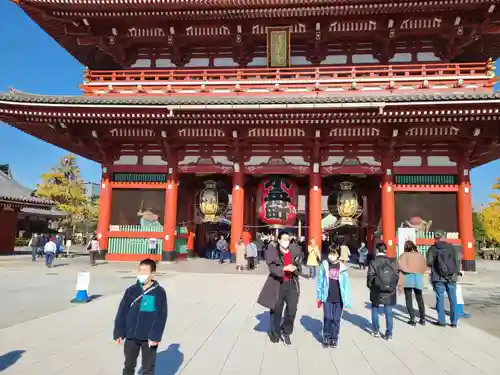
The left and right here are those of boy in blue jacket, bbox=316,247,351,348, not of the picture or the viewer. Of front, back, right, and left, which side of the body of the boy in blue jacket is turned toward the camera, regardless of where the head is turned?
front

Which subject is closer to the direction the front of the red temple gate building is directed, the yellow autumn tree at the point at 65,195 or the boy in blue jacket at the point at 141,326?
the boy in blue jacket

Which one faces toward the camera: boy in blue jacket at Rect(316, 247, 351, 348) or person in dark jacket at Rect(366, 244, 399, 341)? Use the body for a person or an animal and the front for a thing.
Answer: the boy in blue jacket

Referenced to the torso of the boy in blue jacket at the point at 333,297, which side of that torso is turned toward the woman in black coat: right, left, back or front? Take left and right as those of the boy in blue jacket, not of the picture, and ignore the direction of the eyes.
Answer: right

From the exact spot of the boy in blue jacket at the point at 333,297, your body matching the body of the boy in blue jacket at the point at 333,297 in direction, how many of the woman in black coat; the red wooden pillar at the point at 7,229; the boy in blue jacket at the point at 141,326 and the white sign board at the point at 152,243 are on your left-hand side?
0

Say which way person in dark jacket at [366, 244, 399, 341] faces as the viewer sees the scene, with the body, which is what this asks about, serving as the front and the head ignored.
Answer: away from the camera

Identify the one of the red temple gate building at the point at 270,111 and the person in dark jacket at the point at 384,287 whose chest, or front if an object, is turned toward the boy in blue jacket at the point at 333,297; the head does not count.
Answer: the red temple gate building

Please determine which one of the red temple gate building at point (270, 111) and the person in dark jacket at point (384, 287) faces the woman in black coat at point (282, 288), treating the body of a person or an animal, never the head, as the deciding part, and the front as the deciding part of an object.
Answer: the red temple gate building

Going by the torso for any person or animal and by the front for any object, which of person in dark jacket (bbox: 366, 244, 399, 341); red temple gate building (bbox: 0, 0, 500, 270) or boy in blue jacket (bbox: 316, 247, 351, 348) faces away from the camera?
the person in dark jacket

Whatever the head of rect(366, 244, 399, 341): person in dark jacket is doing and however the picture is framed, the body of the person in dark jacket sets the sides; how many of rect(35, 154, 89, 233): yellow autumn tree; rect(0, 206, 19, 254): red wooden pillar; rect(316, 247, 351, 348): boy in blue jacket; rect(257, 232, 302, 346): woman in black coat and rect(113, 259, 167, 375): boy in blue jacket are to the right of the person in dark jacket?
0

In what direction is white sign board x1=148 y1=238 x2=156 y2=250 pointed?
toward the camera

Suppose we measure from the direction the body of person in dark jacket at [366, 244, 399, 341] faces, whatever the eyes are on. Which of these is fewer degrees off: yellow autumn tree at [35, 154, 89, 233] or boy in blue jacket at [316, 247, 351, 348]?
the yellow autumn tree

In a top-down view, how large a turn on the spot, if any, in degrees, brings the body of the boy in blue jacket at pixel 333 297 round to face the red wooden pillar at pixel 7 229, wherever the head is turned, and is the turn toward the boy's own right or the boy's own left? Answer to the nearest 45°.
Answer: approximately 135° to the boy's own right

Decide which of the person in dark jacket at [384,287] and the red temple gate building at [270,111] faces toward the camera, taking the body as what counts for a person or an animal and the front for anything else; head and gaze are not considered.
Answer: the red temple gate building

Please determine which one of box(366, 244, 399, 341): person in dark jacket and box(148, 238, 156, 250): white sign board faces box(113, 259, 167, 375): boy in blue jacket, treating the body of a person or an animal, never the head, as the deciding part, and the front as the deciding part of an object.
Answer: the white sign board

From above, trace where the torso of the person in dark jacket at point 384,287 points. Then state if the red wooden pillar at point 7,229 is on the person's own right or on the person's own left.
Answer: on the person's own left

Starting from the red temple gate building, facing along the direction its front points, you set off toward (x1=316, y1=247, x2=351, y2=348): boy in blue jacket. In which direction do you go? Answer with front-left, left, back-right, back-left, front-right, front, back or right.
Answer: front

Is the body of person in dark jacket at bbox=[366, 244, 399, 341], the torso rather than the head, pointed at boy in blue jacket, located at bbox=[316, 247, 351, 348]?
no
